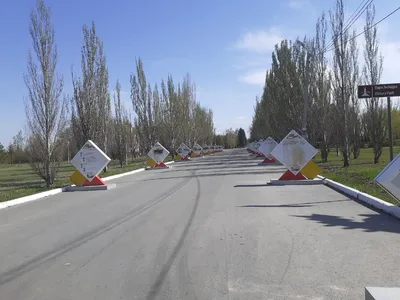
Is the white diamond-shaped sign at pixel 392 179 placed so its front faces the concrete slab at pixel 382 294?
yes

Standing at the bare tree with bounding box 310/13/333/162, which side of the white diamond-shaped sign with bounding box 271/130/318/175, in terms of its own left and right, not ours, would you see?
back

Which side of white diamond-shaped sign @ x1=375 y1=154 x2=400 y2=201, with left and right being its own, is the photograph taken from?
front

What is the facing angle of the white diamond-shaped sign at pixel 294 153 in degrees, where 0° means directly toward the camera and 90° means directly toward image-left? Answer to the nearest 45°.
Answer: approximately 0°

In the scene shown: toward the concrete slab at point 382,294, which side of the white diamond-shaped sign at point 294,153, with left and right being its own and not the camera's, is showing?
front

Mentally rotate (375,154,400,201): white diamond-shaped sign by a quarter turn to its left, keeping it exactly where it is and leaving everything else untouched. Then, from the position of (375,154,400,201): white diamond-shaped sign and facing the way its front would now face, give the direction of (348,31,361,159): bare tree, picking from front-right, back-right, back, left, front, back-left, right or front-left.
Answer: left

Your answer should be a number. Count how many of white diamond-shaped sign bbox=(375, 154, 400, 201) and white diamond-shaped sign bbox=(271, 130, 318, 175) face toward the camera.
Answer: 2
